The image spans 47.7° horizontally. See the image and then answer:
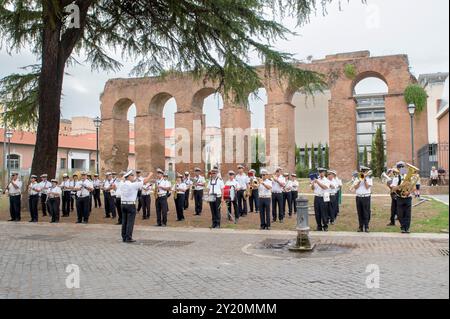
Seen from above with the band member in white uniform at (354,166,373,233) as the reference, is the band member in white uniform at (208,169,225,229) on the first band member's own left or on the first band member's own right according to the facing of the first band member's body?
on the first band member's own right

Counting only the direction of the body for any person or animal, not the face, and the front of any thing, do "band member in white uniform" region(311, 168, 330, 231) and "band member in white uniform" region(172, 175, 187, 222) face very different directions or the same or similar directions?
same or similar directions

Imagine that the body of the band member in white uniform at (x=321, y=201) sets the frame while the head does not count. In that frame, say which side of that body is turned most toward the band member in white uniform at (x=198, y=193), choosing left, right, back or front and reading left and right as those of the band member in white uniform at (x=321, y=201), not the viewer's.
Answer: right

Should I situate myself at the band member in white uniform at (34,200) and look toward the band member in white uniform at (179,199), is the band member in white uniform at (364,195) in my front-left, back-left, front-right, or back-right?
front-right

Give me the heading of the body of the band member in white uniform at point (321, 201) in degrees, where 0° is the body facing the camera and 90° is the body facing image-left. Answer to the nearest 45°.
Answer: approximately 45°

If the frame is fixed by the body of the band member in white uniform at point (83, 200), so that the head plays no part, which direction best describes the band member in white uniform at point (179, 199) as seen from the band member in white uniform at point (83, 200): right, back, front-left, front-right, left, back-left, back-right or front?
left

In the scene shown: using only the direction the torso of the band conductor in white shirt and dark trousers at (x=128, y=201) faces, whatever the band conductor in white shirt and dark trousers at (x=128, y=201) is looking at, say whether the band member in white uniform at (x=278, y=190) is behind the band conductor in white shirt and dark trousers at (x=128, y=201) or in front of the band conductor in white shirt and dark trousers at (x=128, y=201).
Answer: in front

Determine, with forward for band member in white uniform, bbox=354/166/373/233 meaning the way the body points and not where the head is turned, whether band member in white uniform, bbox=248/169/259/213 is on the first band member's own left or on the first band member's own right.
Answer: on the first band member's own right

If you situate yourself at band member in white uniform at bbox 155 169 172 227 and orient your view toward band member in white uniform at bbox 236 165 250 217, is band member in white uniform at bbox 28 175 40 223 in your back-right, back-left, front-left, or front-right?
back-left

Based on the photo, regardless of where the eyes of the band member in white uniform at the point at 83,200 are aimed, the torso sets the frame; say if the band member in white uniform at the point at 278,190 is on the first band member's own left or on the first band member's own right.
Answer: on the first band member's own left

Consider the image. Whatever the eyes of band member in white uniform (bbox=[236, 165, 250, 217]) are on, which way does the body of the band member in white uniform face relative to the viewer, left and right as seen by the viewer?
facing the viewer and to the left of the viewer

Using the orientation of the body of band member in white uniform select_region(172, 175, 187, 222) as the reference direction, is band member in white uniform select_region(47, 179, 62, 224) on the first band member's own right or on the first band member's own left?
on the first band member's own right

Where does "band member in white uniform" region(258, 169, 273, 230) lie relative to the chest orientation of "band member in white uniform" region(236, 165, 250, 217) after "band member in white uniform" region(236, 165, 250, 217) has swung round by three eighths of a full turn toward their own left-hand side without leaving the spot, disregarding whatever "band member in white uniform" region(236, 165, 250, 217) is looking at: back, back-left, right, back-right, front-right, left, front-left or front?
right

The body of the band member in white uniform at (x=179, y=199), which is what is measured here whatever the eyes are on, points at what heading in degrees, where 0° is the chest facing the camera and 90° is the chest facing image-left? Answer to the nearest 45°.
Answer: approximately 45°

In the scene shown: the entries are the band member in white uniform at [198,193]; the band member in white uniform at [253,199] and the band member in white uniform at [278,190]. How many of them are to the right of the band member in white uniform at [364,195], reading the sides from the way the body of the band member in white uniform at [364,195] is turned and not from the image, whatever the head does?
3

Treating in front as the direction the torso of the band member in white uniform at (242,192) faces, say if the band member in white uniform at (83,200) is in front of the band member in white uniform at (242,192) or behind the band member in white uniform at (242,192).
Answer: in front

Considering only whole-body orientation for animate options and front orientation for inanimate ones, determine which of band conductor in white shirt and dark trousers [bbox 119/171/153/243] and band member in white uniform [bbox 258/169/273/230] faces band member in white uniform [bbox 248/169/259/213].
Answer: band conductor in white shirt and dark trousers [bbox 119/171/153/243]

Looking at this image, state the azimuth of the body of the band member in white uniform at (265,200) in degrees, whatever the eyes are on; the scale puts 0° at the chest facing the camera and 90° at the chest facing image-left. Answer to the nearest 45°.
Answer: approximately 45°

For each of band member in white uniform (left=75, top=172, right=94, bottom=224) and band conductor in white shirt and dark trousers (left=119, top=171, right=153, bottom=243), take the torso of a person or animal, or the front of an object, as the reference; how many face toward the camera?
1
